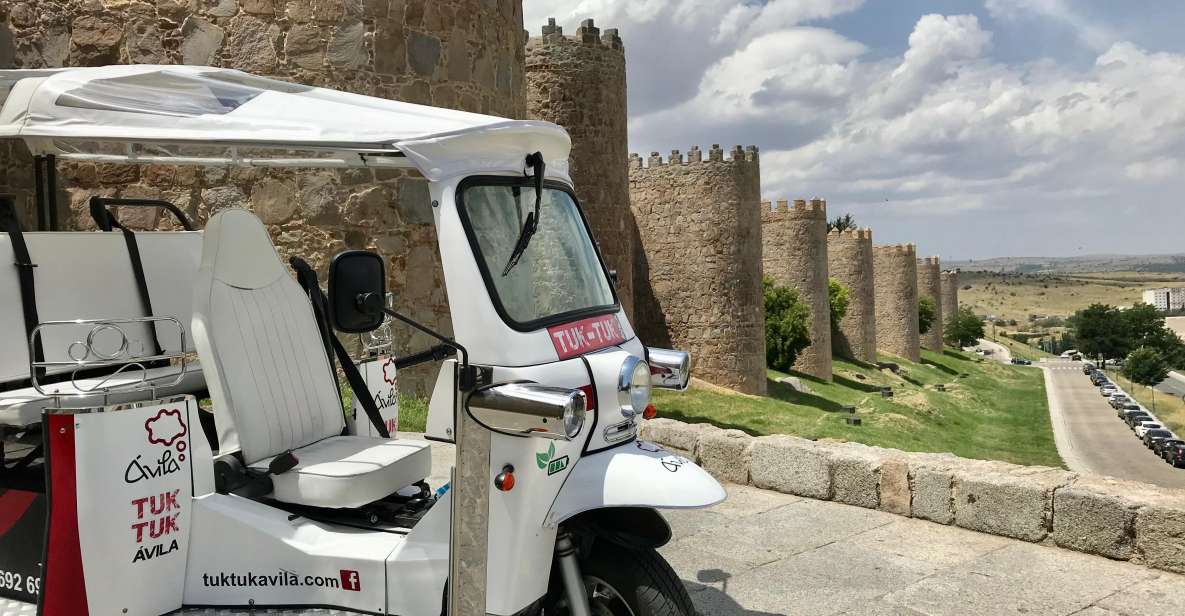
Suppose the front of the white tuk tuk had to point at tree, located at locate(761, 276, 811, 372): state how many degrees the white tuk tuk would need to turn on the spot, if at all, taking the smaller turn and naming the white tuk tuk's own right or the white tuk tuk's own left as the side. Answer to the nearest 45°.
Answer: approximately 90° to the white tuk tuk's own left

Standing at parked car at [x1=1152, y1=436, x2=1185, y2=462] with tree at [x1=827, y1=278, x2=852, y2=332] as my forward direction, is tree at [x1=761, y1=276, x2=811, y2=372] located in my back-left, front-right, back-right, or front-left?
front-left

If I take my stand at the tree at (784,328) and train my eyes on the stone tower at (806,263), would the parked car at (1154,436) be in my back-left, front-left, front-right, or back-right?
front-right

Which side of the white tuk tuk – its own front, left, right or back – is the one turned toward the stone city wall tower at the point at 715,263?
left

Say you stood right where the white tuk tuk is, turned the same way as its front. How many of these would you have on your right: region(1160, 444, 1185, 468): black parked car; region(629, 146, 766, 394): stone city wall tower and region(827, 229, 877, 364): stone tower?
0

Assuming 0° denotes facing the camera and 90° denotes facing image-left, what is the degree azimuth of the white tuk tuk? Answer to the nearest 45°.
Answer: approximately 315°

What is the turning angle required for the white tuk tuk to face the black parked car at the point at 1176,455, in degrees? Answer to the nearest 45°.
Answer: approximately 90° to its left

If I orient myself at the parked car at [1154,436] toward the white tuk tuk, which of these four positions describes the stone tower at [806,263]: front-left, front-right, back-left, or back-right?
front-right

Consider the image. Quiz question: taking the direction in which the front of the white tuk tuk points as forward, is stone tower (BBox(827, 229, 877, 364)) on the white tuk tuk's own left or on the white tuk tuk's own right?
on the white tuk tuk's own left

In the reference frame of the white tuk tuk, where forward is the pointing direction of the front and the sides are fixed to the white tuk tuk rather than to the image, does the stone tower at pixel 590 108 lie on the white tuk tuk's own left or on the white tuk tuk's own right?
on the white tuk tuk's own left

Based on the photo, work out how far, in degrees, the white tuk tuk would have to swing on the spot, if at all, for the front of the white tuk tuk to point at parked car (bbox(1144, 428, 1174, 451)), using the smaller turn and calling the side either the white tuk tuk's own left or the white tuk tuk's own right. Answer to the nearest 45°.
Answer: approximately 90° to the white tuk tuk's own left

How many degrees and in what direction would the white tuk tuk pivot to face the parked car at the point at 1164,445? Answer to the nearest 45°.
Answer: approximately 90° to its left

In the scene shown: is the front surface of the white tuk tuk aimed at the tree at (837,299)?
no
